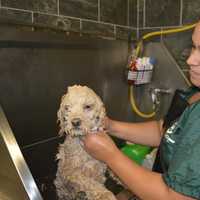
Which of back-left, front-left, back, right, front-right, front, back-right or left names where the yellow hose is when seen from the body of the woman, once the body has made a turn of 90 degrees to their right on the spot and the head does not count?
front

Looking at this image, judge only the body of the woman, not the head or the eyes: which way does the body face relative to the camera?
to the viewer's left
